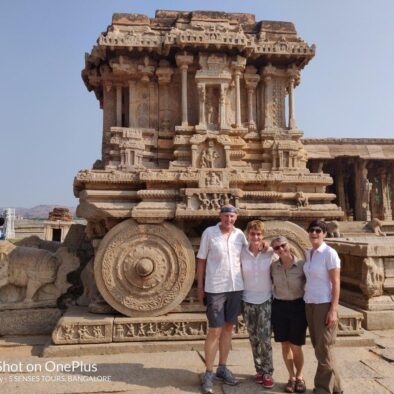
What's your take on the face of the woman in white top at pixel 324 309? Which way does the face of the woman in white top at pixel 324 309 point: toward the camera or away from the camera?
toward the camera

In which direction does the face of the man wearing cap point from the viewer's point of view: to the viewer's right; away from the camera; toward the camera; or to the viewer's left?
toward the camera

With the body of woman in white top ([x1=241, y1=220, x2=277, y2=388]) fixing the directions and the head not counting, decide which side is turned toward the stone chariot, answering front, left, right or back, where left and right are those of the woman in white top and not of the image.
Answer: back

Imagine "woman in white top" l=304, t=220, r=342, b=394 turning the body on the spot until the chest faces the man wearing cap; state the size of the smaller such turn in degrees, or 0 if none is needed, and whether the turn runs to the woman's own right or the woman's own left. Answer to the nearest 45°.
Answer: approximately 45° to the woman's own right

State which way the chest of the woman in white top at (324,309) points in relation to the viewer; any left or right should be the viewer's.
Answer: facing the viewer and to the left of the viewer

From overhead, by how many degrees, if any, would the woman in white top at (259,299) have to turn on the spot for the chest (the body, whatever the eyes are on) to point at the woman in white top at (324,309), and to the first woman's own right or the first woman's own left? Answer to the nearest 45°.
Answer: approximately 45° to the first woman's own left

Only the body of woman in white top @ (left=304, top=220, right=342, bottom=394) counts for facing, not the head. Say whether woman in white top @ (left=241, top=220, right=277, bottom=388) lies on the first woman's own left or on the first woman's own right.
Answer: on the first woman's own right

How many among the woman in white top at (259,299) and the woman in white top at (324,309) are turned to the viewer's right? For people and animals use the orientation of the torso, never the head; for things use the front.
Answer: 0

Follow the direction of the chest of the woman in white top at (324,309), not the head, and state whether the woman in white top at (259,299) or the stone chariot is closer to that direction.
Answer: the woman in white top

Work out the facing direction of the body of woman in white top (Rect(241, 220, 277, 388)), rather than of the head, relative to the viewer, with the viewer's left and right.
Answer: facing the viewer

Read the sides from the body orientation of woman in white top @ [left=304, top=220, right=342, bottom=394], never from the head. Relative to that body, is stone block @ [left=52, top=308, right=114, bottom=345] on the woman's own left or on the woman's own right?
on the woman's own right

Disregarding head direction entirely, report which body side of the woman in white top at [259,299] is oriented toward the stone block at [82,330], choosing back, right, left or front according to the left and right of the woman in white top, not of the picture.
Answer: right

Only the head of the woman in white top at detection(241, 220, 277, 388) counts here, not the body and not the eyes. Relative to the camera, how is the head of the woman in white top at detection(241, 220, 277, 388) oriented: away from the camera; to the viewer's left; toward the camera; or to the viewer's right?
toward the camera

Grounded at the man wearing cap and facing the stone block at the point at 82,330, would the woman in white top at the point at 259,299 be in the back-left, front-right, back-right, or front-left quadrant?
back-right
